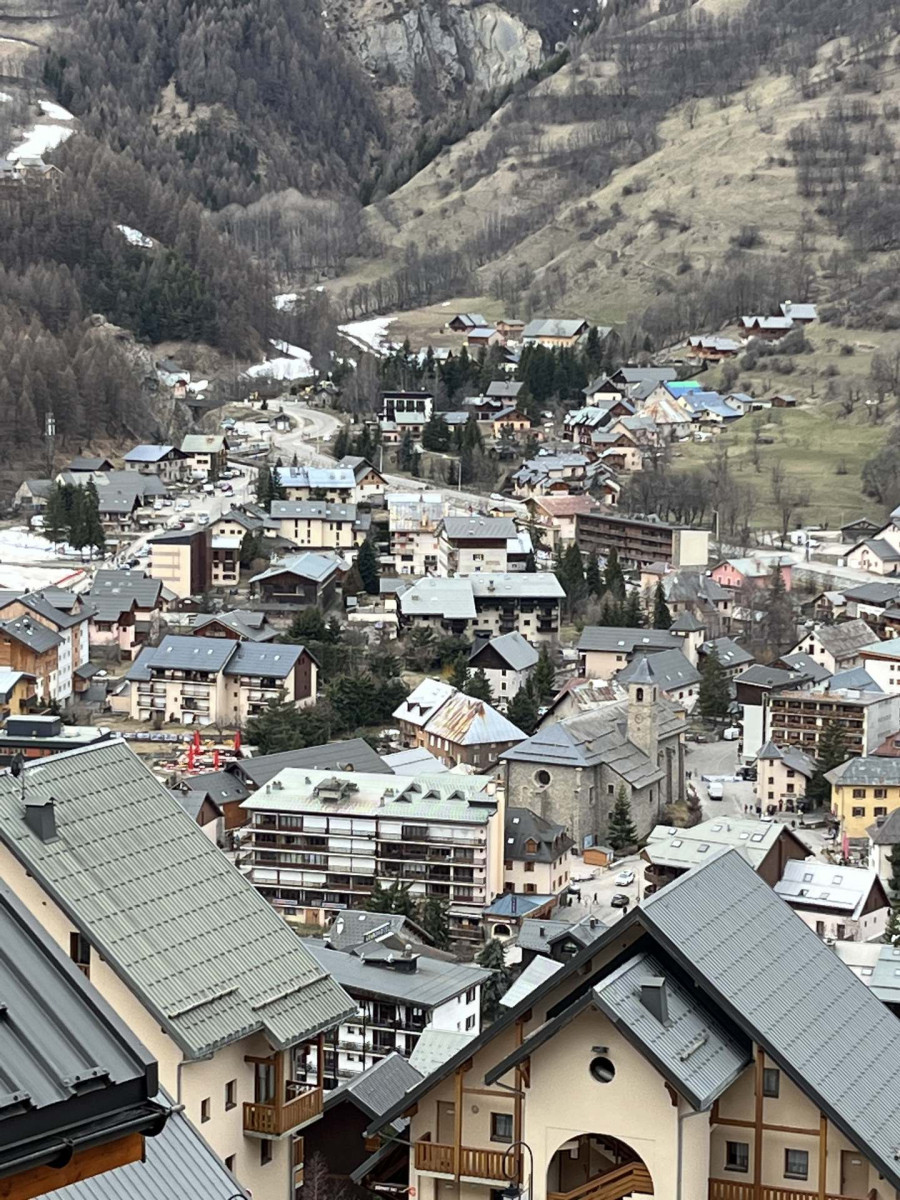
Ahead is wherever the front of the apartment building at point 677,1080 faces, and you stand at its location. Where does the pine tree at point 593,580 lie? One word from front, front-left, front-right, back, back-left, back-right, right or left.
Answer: back-right

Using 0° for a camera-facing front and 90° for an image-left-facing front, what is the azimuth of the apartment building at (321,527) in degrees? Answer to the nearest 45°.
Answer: approximately 0°

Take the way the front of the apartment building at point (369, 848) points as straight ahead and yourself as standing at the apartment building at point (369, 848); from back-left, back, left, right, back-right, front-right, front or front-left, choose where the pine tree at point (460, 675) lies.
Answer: back

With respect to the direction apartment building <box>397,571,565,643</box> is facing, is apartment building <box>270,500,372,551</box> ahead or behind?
behind

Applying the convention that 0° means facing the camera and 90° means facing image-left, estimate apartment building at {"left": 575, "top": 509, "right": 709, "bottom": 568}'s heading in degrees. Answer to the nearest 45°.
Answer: approximately 45°

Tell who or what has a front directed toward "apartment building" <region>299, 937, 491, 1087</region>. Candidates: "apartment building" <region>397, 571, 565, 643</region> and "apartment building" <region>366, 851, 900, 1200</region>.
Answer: "apartment building" <region>397, 571, 565, 643</region>

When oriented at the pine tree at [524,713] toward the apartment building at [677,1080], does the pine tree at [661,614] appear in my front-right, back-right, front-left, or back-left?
back-left

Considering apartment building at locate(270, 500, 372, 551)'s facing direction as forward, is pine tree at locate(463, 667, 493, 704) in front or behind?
in front

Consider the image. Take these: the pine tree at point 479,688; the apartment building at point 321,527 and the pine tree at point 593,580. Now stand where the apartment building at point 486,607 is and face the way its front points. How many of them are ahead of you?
1

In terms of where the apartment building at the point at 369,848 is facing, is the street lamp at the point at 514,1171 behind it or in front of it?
in front

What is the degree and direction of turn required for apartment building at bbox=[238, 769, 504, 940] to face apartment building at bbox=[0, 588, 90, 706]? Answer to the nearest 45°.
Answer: approximately 135° to its right

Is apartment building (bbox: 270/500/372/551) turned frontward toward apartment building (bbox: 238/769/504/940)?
yes

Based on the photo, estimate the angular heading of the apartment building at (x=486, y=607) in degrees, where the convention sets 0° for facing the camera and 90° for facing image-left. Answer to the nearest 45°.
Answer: approximately 0°

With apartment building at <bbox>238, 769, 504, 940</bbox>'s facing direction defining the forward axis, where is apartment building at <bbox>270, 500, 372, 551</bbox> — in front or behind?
behind
